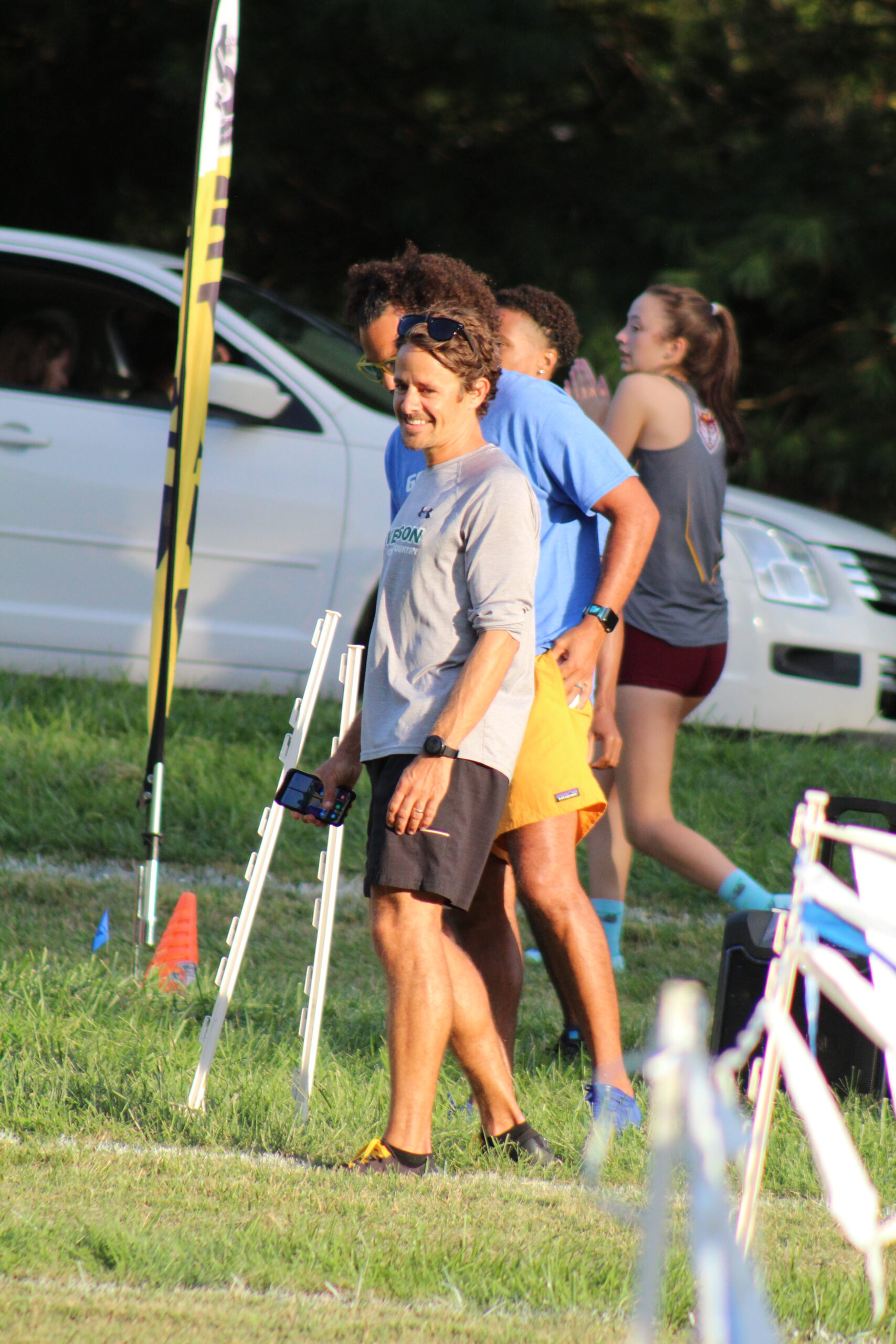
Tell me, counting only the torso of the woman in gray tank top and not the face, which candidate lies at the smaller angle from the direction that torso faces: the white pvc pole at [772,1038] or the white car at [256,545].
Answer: the white car

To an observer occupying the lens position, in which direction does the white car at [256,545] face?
facing the viewer and to the right of the viewer

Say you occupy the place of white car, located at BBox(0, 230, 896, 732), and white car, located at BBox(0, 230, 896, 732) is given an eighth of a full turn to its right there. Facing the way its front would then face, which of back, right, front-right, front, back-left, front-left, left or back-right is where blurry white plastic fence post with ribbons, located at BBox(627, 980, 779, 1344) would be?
front

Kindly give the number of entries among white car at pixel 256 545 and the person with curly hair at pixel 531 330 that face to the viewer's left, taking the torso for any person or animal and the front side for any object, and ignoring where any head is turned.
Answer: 1

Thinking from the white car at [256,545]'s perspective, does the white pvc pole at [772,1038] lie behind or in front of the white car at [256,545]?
in front

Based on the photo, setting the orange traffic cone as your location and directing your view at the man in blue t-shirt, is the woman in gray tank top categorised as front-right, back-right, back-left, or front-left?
front-left

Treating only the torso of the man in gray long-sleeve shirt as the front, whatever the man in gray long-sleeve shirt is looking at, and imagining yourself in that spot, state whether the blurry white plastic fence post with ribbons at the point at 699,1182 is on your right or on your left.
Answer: on your left

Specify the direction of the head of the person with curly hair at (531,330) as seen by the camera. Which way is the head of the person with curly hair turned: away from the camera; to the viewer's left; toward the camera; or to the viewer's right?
to the viewer's left

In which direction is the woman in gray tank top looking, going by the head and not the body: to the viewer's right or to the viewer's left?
to the viewer's left

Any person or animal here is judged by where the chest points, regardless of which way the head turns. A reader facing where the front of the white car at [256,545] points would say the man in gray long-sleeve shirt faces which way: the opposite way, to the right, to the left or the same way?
to the right

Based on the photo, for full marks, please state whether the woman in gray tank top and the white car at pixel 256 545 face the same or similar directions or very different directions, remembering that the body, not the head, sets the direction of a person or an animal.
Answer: very different directions

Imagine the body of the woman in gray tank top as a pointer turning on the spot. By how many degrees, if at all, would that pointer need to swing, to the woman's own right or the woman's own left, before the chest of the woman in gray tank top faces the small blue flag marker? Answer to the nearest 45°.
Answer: approximately 45° to the woman's own left

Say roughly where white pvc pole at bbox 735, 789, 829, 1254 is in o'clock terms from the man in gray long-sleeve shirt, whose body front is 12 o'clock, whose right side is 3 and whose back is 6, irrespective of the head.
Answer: The white pvc pole is roughly at 10 o'clock from the man in gray long-sleeve shirt.

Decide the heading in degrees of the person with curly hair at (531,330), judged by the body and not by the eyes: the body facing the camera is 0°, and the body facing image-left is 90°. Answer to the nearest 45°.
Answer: approximately 90°

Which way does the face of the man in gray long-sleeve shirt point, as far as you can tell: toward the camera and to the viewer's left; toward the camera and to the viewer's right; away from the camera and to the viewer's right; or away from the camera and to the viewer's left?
toward the camera and to the viewer's left

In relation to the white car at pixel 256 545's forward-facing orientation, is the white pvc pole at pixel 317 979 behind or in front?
in front

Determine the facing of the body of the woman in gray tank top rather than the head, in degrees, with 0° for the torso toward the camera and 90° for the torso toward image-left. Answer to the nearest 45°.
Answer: approximately 135°

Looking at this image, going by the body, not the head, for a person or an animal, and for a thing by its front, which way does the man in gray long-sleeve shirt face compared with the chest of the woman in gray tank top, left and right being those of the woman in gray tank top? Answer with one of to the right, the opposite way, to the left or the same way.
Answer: to the left

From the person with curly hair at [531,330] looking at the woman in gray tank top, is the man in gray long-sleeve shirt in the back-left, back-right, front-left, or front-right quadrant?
back-right
